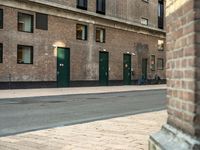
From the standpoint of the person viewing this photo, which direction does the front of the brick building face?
facing the viewer and to the right of the viewer
